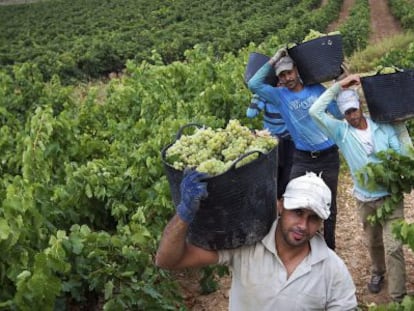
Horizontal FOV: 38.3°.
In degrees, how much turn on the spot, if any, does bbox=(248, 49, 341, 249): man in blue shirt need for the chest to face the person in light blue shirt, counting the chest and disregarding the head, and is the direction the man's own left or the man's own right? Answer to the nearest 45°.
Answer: approximately 45° to the man's own left

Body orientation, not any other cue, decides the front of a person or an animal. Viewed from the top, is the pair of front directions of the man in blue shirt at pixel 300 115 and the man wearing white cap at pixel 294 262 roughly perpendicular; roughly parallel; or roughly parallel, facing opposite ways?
roughly parallel

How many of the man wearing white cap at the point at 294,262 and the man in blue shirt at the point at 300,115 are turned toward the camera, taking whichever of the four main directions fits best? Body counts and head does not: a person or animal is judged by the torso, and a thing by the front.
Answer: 2

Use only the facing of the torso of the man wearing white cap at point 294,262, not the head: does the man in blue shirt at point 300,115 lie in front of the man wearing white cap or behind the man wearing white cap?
behind

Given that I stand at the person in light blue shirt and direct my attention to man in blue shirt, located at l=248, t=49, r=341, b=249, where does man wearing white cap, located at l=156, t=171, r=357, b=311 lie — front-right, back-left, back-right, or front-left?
back-left

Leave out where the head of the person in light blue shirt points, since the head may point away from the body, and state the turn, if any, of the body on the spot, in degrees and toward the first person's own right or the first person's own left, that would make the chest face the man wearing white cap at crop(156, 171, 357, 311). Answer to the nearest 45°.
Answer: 0° — they already face them

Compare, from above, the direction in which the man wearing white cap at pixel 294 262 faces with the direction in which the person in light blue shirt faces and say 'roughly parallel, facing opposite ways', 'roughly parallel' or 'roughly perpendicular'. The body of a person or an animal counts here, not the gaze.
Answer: roughly parallel

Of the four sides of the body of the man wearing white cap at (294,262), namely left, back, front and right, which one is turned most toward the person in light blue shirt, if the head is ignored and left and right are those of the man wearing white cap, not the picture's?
back

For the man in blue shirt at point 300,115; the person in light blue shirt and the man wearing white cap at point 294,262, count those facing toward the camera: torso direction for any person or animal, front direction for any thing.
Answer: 3

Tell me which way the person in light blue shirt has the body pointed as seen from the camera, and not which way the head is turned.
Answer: toward the camera

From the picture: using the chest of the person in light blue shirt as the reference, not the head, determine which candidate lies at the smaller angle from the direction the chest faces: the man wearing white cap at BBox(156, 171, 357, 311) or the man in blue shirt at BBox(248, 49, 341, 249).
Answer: the man wearing white cap

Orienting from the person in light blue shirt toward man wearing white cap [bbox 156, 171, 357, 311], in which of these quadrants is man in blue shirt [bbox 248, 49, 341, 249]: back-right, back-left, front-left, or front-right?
back-right

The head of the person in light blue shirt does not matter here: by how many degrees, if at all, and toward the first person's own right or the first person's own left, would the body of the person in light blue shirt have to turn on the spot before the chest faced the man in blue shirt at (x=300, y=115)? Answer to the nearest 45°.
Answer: approximately 135° to the first person's own right

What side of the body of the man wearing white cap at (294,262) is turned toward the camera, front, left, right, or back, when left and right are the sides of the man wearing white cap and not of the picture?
front

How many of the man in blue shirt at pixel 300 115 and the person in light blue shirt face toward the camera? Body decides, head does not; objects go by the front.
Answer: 2

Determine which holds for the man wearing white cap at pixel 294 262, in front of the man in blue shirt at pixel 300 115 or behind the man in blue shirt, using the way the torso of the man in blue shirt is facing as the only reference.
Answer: in front

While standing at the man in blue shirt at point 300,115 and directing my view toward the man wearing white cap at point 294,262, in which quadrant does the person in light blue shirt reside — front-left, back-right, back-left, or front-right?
front-left
